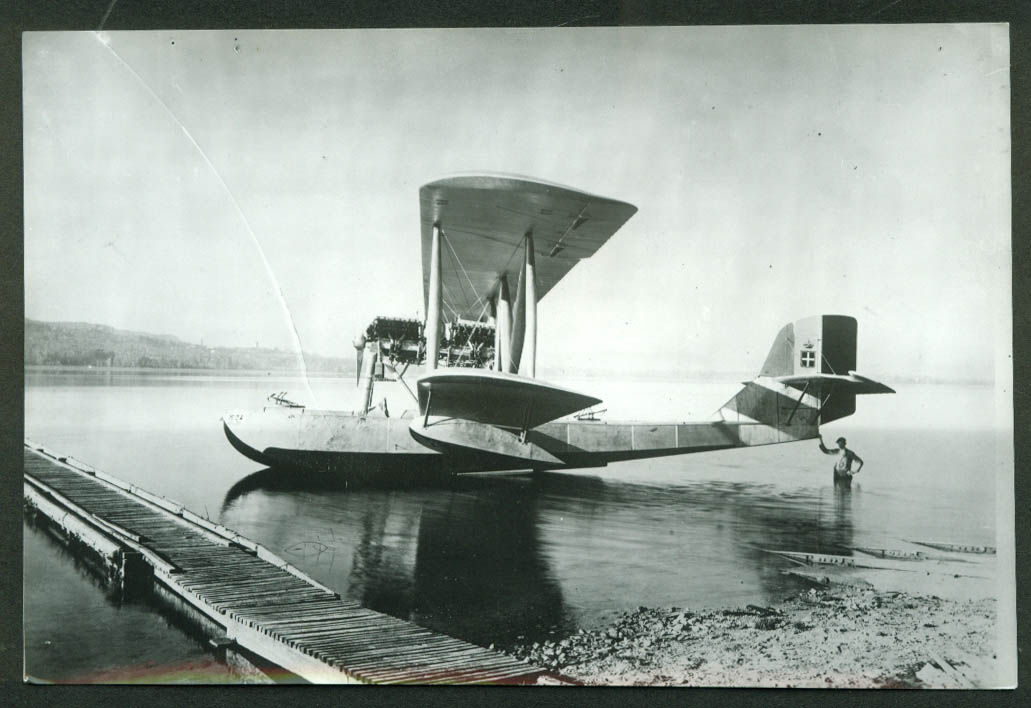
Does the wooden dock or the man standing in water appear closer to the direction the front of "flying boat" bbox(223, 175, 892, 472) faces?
the wooden dock

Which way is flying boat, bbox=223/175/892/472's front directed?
to the viewer's left

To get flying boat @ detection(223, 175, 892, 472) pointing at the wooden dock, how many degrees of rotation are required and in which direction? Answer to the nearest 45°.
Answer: approximately 45° to its left

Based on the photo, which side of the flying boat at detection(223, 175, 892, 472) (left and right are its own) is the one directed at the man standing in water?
back
